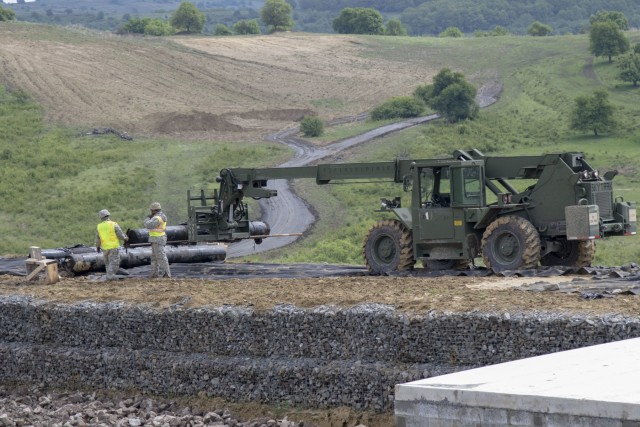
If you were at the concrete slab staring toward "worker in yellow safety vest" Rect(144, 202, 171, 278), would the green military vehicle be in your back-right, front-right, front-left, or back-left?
front-right

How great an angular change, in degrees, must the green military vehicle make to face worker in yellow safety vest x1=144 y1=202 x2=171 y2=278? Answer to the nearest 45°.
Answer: approximately 45° to its left

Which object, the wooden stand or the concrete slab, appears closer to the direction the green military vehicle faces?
the wooden stand

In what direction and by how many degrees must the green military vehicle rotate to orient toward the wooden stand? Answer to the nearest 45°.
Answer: approximately 45° to its left

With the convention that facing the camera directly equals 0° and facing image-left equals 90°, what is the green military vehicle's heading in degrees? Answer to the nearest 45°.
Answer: approximately 135°

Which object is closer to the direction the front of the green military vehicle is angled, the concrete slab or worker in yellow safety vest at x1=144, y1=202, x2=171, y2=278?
the worker in yellow safety vest

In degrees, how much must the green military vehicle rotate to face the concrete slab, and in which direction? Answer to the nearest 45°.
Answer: approximately 135° to its left

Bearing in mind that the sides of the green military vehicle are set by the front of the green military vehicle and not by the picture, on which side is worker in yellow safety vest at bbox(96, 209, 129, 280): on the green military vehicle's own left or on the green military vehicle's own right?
on the green military vehicle's own left

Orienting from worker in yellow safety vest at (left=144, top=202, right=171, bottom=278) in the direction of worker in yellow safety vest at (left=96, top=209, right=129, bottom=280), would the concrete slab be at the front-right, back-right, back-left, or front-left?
back-left
